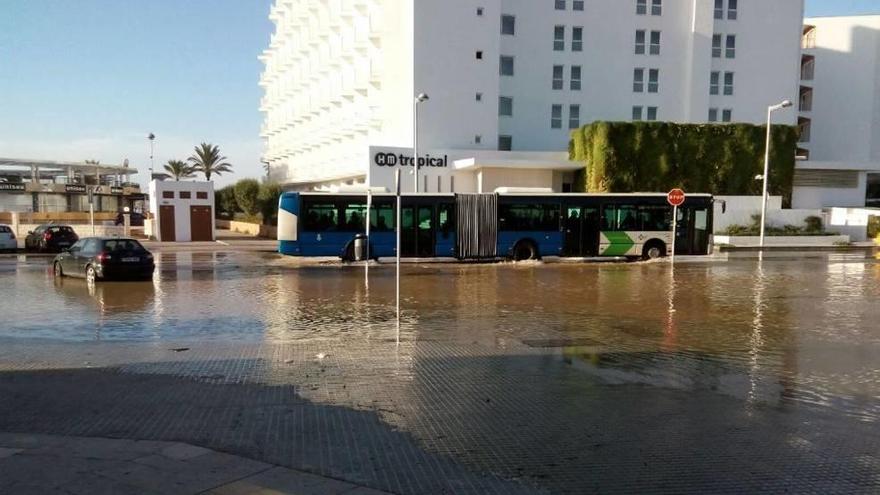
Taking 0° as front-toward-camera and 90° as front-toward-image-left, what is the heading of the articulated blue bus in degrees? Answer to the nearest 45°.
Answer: approximately 270°

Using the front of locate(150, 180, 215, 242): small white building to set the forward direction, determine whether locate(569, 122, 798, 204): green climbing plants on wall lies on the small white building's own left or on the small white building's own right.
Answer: on the small white building's own left

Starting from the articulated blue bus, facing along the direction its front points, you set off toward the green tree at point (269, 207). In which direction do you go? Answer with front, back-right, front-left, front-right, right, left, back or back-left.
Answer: back-left

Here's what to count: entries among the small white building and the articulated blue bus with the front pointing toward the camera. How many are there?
1

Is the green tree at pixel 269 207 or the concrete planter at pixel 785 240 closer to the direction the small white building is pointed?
the concrete planter

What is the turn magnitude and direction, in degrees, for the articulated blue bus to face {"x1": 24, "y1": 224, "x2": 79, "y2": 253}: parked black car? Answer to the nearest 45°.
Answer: approximately 180°

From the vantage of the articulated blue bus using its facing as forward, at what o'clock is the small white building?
The small white building is roughly at 7 o'clock from the articulated blue bus.

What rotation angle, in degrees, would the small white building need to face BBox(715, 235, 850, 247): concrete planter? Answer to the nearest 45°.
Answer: approximately 45° to its left

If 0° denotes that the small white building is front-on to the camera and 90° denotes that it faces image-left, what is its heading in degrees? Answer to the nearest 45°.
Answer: approximately 0°

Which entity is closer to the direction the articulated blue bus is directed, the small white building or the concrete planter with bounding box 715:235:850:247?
the concrete planter

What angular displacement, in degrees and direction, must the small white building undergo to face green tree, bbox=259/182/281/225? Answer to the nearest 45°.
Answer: approximately 135° to its left

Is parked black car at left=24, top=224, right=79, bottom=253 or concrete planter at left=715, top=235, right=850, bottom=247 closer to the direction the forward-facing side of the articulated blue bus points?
the concrete planter
